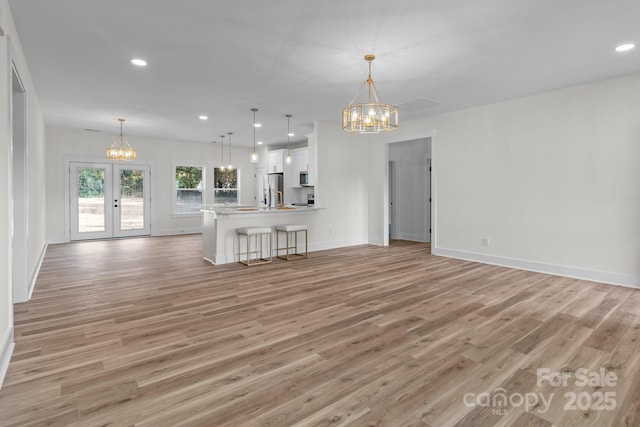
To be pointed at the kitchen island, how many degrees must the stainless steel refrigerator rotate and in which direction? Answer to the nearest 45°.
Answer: approximately 45° to its left

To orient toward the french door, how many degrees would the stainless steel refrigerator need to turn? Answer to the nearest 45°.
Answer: approximately 45° to its right

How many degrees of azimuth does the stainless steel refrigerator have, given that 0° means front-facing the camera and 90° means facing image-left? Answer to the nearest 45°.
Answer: approximately 45°

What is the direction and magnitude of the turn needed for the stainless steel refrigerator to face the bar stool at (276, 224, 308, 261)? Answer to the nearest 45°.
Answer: approximately 45° to its left

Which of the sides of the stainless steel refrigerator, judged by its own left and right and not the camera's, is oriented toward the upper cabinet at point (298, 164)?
left

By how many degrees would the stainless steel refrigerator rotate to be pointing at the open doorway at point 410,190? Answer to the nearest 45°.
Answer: approximately 90° to its left

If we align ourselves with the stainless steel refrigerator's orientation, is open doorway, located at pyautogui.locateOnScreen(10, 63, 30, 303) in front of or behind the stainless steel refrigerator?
in front
